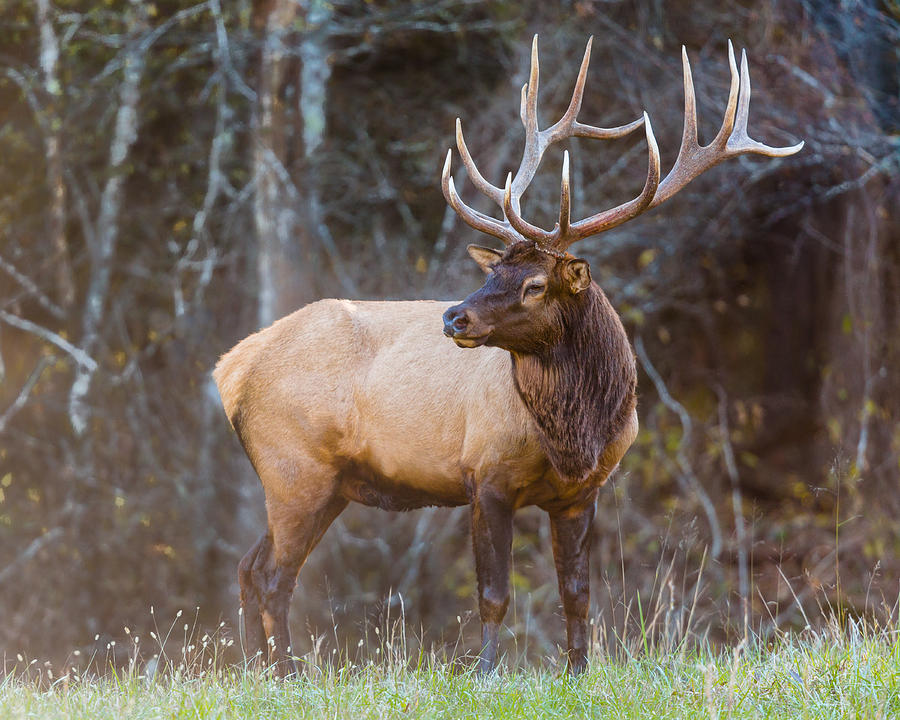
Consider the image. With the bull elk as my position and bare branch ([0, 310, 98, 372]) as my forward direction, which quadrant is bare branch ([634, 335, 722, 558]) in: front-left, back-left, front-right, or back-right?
front-right

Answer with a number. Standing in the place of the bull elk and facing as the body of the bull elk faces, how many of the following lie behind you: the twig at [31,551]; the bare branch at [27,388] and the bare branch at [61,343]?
3

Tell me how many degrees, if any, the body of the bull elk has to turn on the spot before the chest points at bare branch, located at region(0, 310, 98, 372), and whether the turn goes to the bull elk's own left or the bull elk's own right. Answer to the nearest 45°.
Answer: approximately 180°

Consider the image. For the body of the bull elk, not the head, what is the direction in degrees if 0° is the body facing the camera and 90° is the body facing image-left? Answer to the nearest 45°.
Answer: approximately 315°

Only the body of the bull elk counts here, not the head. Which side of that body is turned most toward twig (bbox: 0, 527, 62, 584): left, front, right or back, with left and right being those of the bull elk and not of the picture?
back

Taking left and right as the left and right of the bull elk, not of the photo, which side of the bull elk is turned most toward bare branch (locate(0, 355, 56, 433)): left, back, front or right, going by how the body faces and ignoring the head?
back
